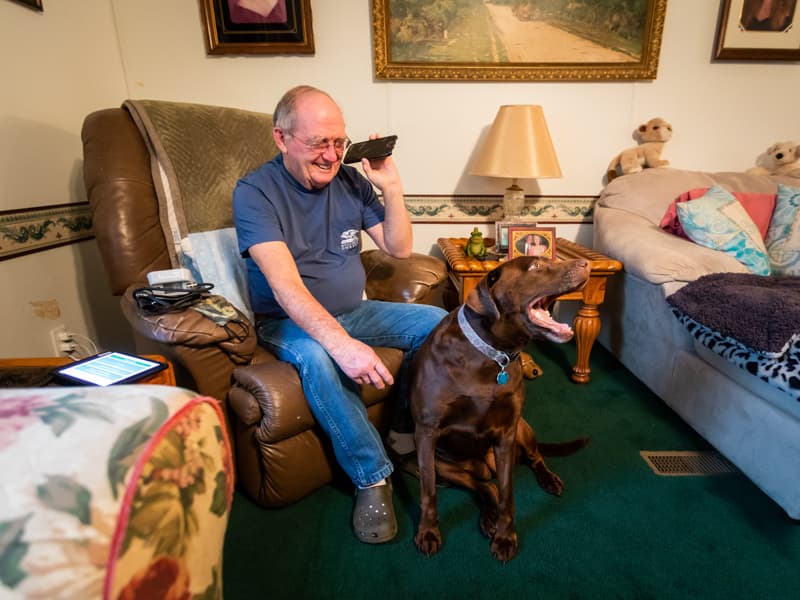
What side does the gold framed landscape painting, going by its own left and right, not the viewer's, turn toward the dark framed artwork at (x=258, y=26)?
right

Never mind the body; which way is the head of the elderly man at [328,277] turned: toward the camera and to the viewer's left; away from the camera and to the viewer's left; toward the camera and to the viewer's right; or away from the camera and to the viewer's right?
toward the camera and to the viewer's right

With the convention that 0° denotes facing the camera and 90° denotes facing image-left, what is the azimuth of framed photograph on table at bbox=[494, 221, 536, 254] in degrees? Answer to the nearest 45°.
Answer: approximately 0°

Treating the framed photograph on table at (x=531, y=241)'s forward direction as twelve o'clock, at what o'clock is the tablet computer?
The tablet computer is roughly at 1 o'clock from the framed photograph on table.

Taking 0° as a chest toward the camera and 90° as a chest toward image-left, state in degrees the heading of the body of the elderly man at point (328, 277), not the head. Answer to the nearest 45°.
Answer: approximately 315°

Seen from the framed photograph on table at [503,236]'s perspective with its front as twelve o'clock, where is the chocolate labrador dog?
The chocolate labrador dog is roughly at 12 o'clock from the framed photograph on table.

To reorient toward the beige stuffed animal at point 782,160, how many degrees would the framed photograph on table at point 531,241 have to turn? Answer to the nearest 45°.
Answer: approximately 135° to its left

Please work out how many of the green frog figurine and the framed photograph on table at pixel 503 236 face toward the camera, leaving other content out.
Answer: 2

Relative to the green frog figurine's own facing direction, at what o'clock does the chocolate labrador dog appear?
The chocolate labrador dog is roughly at 12 o'clock from the green frog figurine.
